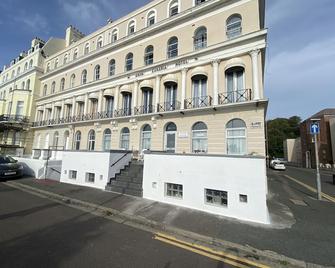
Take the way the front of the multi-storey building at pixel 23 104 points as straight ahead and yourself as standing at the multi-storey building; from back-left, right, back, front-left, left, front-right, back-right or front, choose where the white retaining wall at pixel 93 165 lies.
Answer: front-left

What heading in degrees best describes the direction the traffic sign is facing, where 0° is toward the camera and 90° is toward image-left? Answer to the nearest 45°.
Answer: approximately 0°

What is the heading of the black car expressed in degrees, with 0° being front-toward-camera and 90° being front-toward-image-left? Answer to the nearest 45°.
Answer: approximately 315°

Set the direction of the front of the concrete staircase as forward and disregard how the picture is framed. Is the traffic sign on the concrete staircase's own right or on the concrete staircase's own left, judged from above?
on the concrete staircase's own left

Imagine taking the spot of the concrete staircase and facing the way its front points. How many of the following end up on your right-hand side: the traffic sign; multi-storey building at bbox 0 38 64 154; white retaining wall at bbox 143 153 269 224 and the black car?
2

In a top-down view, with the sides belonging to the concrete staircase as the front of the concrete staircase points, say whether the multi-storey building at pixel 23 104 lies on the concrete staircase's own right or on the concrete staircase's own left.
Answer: on the concrete staircase's own right

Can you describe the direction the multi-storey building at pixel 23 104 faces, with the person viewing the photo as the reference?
facing the viewer and to the left of the viewer

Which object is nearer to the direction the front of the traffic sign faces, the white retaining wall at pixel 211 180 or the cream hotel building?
the white retaining wall

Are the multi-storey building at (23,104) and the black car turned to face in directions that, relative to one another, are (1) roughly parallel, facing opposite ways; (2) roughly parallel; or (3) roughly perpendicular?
roughly perpendicular

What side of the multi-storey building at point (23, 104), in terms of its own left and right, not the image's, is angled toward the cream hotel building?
left

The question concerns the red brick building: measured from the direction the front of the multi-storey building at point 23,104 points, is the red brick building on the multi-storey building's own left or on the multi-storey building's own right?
on the multi-storey building's own left
